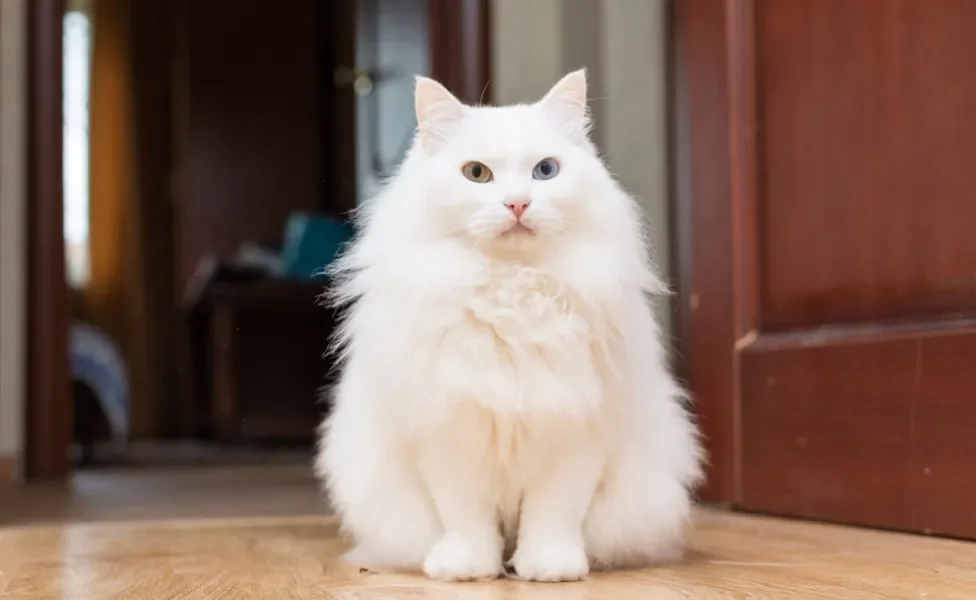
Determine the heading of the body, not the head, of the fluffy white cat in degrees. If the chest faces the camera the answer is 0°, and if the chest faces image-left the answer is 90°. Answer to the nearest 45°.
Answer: approximately 0°

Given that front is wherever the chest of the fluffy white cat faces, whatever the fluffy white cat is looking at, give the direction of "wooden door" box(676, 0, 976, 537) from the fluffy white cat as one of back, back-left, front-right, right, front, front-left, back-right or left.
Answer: back-left

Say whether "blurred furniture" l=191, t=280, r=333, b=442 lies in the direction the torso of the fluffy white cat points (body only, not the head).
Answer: no

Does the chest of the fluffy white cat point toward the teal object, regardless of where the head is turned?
no
